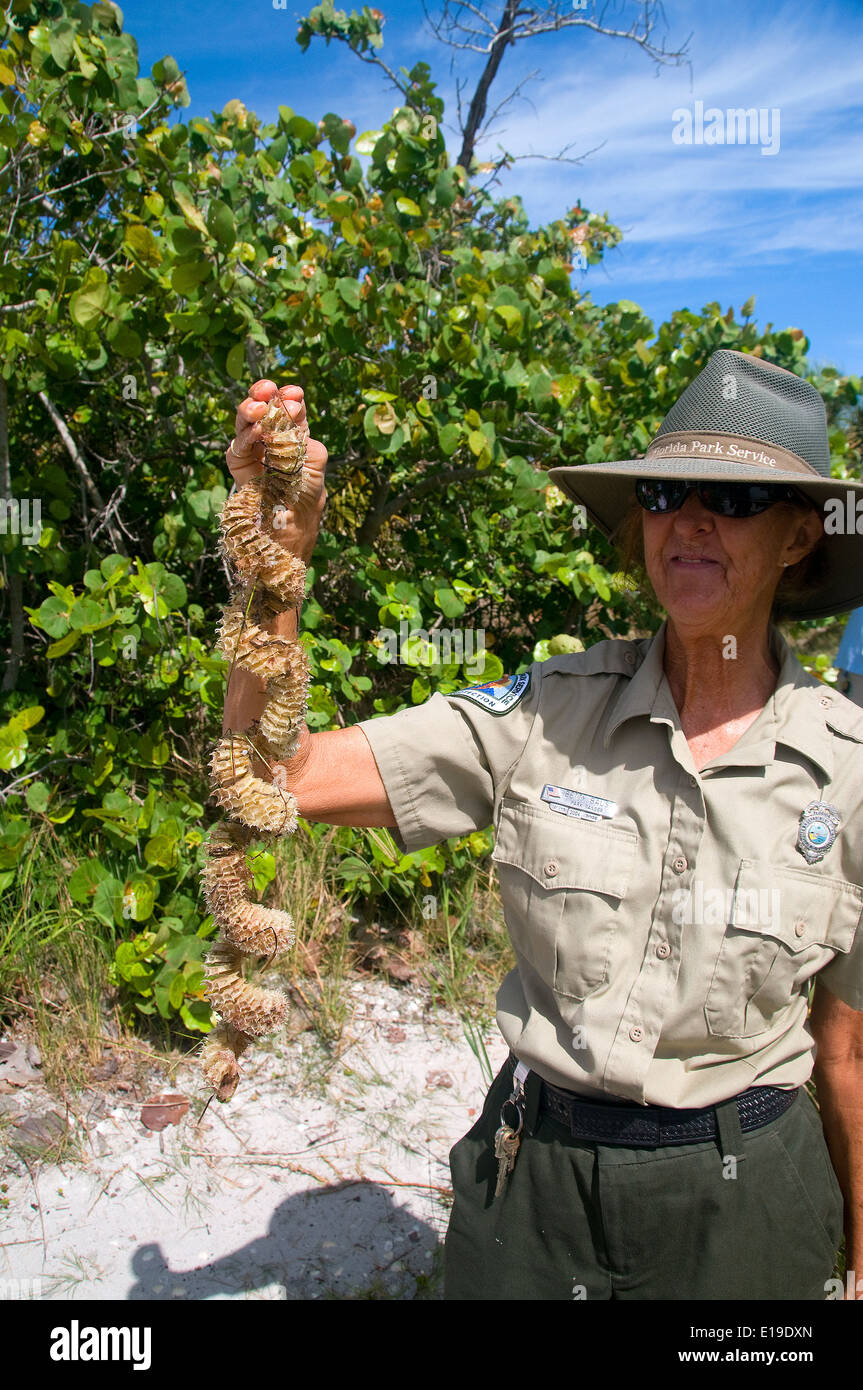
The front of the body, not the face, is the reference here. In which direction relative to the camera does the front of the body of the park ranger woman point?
toward the camera

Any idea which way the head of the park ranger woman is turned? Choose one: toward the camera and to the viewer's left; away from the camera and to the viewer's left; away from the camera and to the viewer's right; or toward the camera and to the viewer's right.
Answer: toward the camera and to the viewer's left
